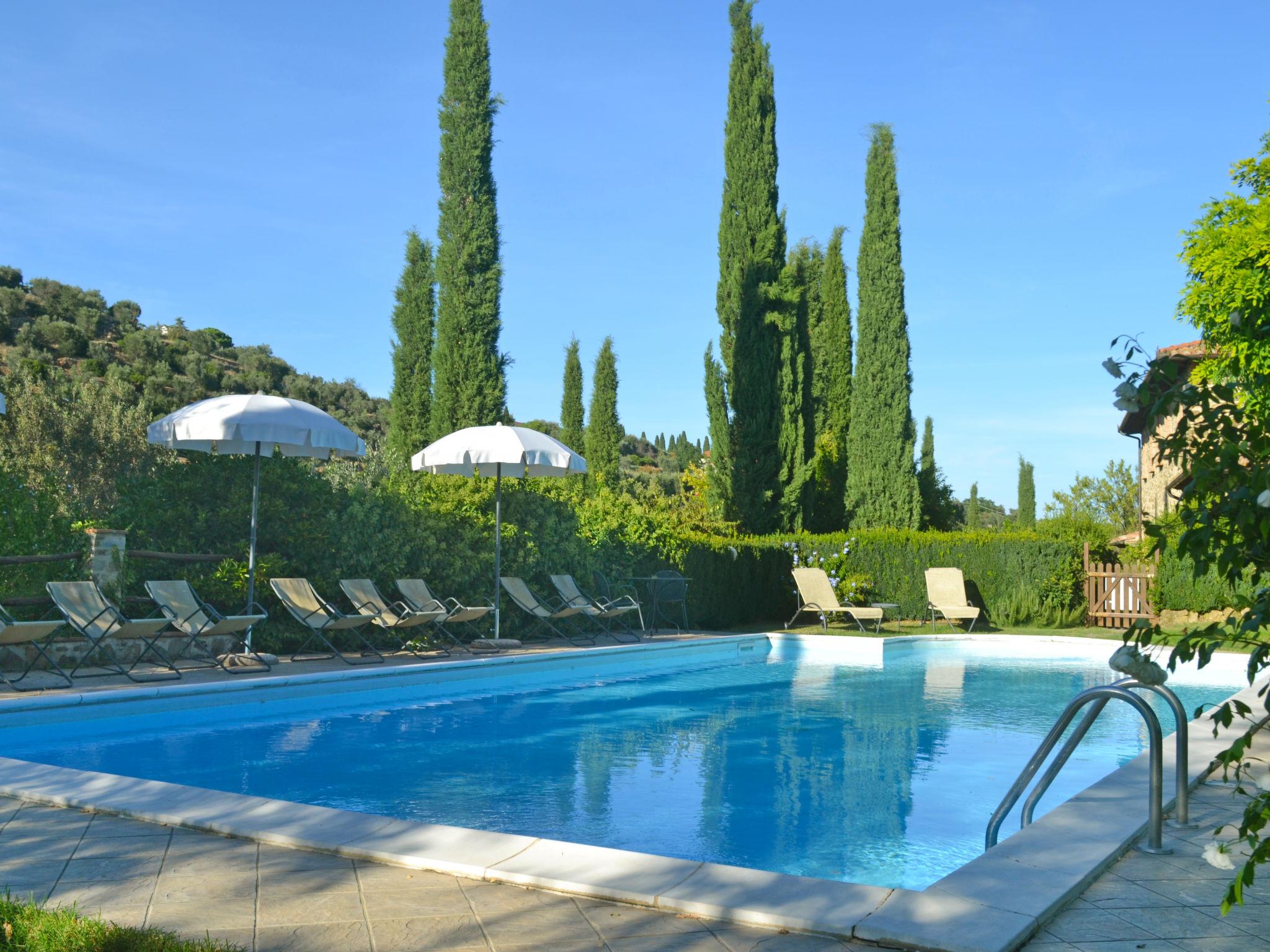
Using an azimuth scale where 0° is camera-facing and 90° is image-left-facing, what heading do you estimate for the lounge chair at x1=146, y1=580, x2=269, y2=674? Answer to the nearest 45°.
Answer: approximately 315°

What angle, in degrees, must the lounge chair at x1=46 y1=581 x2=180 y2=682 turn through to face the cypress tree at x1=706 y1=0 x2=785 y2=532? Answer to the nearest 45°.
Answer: approximately 90° to its left

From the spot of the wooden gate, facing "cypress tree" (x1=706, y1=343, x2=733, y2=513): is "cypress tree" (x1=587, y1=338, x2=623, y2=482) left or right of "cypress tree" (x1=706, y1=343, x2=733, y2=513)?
right

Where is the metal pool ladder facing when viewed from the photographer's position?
facing to the left of the viewer

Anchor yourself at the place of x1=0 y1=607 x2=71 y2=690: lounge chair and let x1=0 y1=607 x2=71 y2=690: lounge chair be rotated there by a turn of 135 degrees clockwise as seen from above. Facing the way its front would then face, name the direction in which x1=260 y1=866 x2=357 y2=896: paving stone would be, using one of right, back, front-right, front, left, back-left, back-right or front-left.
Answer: front-left

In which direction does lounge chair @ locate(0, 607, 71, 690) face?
to the viewer's right

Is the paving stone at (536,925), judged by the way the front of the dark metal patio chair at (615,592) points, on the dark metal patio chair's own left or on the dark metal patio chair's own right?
on the dark metal patio chair's own right
